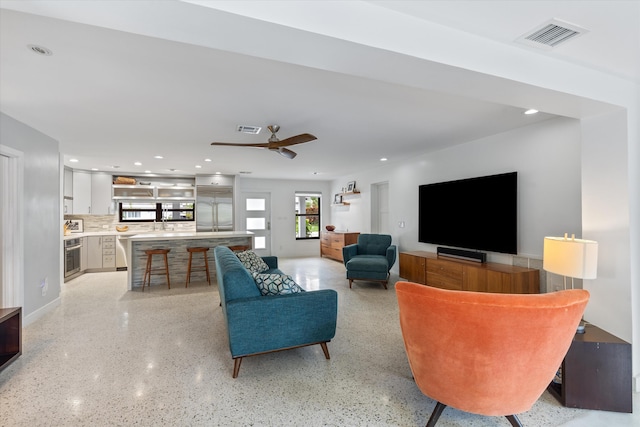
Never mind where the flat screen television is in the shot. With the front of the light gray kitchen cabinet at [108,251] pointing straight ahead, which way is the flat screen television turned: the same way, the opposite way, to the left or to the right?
to the right

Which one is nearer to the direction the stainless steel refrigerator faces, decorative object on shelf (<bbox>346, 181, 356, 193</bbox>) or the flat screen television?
the flat screen television

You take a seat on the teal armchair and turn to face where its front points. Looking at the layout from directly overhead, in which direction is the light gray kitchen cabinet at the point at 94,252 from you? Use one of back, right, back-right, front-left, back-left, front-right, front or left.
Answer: right

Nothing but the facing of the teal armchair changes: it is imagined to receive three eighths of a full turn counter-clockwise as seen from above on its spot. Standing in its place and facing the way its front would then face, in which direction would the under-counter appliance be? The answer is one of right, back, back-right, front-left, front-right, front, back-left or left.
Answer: back-left

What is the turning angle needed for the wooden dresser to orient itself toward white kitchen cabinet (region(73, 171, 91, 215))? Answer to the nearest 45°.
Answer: approximately 45° to its right

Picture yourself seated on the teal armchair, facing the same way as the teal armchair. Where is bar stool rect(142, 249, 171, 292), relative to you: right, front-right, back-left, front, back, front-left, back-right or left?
right

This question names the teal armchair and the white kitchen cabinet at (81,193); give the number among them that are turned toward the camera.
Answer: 2

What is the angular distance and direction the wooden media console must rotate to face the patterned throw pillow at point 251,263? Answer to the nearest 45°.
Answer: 0° — it already faces it

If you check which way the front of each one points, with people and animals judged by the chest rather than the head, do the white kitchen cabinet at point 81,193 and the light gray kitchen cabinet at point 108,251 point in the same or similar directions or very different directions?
same or similar directions

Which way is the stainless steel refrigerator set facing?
toward the camera

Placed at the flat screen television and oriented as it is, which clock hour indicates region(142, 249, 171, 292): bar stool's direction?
The bar stool is roughly at 1 o'clock from the flat screen television.

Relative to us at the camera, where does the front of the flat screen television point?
facing the viewer and to the left of the viewer

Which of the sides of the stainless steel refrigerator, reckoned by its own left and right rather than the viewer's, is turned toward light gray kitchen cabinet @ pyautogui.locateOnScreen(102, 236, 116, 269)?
right

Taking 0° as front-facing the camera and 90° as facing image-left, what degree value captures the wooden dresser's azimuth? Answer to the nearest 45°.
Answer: approximately 45°

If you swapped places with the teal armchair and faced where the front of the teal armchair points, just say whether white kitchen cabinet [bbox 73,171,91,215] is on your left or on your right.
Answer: on your right

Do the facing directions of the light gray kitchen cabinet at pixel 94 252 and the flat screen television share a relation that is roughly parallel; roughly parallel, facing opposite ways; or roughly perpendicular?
roughly perpendicular

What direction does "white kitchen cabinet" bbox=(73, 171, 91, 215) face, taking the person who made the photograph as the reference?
facing the viewer

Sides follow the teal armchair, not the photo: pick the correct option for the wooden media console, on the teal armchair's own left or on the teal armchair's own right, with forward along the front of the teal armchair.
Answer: on the teal armchair's own left
